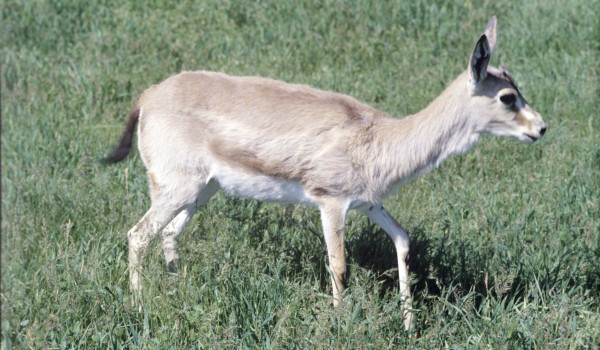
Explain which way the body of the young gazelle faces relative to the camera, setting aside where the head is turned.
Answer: to the viewer's right
